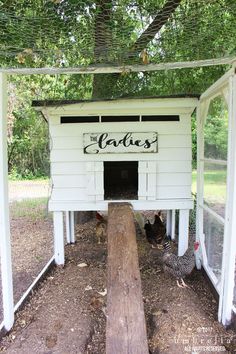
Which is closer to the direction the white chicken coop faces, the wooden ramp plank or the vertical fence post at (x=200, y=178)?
the wooden ramp plank

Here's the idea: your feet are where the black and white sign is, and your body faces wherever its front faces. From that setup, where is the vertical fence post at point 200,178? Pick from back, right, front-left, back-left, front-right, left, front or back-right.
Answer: left

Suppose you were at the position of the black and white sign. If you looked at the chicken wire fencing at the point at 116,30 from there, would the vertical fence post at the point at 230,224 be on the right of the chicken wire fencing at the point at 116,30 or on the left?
left

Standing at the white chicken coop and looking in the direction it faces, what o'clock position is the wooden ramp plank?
The wooden ramp plank is roughly at 12 o'clock from the white chicken coop.

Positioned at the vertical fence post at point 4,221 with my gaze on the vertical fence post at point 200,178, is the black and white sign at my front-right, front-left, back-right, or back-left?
front-left

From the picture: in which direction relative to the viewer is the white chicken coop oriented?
toward the camera

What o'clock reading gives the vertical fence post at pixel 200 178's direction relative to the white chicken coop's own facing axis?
The vertical fence post is roughly at 9 o'clock from the white chicken coop.

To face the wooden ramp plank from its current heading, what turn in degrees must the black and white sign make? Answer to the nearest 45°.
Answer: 0° — it already faces it

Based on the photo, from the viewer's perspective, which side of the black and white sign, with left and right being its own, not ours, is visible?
front

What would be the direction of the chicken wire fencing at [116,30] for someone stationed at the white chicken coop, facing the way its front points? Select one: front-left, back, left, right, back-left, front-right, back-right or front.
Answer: front

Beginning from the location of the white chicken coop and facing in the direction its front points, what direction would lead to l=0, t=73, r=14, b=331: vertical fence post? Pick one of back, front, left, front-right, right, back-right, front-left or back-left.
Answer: front-right
